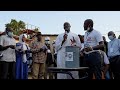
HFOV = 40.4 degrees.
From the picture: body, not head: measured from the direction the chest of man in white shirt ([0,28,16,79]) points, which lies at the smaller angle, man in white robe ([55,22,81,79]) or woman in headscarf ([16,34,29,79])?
the man in white robe

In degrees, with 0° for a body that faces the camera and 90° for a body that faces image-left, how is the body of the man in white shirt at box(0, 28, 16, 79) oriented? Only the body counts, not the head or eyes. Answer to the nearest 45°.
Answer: approximately 315°

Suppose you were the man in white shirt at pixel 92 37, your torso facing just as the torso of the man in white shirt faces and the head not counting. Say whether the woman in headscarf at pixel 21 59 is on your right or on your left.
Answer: on your right

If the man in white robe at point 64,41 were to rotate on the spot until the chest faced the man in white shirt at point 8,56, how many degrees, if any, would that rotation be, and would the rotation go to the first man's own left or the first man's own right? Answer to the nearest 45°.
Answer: approximately 135° to the first man's own right

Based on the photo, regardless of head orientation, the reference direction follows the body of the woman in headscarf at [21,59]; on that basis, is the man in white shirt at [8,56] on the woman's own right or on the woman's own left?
on the woman's own right

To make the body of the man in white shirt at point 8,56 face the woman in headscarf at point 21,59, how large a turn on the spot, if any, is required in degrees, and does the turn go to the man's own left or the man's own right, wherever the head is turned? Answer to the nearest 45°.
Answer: approximately 90° to the man's own left
